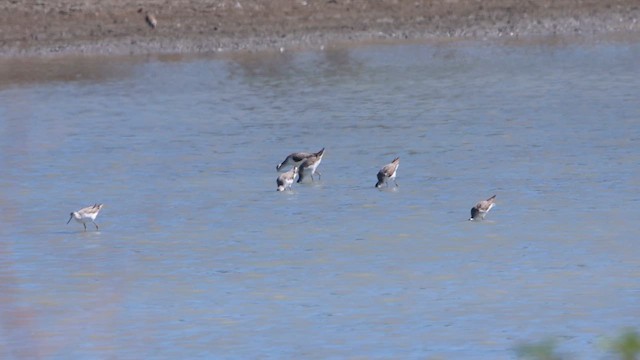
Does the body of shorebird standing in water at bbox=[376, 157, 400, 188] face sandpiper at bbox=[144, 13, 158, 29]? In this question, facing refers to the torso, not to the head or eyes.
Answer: no

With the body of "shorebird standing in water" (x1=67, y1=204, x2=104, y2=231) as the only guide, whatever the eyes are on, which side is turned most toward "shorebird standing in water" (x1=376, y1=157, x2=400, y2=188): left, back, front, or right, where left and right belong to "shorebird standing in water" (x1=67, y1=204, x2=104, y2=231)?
back

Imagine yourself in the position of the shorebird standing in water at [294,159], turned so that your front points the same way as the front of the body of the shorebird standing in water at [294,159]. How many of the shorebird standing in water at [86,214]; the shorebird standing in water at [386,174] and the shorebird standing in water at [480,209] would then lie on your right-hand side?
0

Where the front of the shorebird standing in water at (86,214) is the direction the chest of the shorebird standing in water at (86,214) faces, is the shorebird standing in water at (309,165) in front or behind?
behind

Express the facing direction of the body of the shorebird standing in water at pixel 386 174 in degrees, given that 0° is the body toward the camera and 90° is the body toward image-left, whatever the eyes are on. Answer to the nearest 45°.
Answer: approximately 90°

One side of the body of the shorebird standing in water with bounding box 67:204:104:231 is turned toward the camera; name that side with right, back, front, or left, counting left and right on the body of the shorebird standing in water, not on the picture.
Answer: left

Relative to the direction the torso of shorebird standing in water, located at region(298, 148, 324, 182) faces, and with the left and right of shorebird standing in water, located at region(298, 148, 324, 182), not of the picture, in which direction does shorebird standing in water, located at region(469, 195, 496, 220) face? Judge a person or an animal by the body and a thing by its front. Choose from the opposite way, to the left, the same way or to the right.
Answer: the same way

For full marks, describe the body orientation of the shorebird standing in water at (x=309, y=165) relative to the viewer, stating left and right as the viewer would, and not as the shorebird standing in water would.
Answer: facing to the left of the viewer

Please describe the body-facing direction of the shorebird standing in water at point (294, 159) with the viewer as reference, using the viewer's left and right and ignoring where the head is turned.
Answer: facing to the left of the viewer

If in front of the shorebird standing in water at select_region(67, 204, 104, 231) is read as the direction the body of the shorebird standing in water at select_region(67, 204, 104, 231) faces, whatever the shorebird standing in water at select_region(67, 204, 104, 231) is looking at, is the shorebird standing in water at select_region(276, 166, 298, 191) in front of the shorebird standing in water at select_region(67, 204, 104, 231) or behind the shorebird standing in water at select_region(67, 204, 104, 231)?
behind

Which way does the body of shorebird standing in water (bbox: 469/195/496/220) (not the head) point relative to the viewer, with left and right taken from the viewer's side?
facing to the left of the viewer
